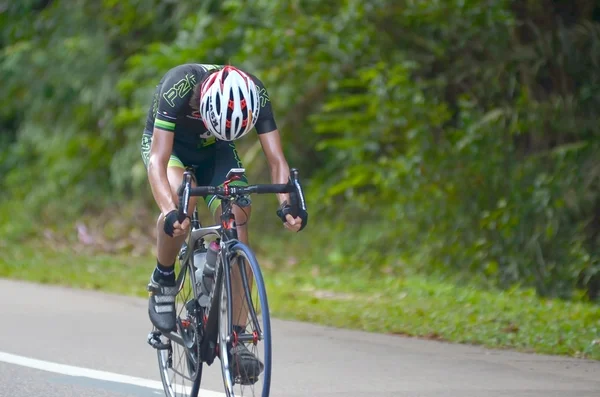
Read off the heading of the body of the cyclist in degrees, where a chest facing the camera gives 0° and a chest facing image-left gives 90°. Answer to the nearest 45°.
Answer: approximately 0°
